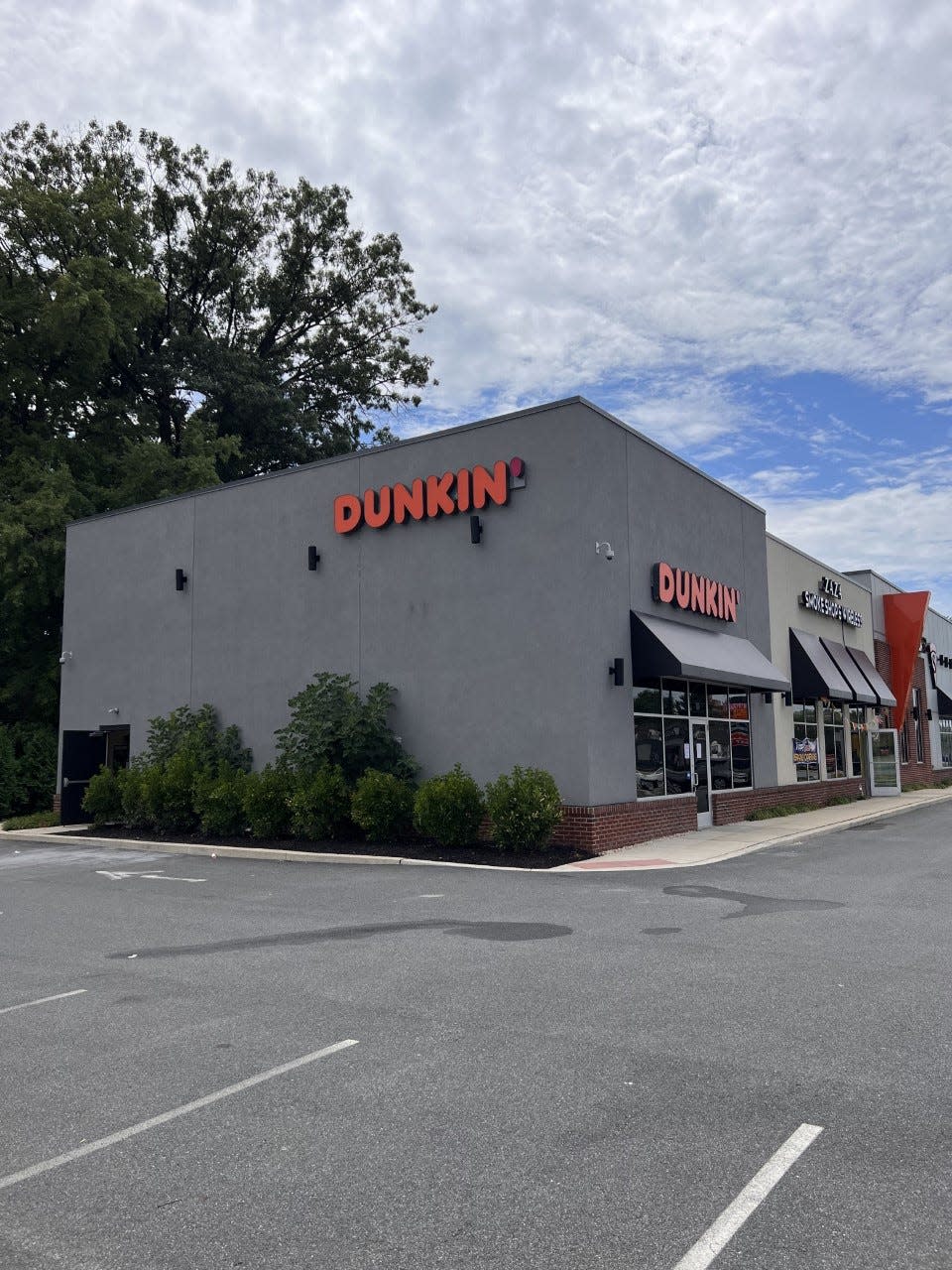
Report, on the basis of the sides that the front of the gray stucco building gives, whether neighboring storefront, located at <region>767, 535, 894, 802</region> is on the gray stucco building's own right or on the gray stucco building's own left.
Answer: on the gray stucco building's own left

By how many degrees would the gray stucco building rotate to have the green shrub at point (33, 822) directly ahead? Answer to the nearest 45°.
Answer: approximately 135° to its right

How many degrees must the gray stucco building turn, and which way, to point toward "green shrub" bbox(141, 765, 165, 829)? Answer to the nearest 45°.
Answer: approximately 135° to its right

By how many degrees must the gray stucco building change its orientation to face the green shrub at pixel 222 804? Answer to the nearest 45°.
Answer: approximately 135° to its right

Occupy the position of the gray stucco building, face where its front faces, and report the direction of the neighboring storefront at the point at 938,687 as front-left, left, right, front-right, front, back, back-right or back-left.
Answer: left

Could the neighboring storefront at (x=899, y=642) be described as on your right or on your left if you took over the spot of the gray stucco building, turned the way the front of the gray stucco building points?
on your left

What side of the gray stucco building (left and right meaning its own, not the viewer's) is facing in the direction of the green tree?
back

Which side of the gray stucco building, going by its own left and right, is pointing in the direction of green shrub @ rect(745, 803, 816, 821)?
front

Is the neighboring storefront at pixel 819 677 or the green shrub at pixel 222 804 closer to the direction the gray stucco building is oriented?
the neighboring storefront

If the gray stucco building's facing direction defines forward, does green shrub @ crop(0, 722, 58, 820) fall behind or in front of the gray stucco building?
behind

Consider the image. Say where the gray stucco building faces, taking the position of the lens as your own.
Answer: facing the viewer and to the right of the viewer
